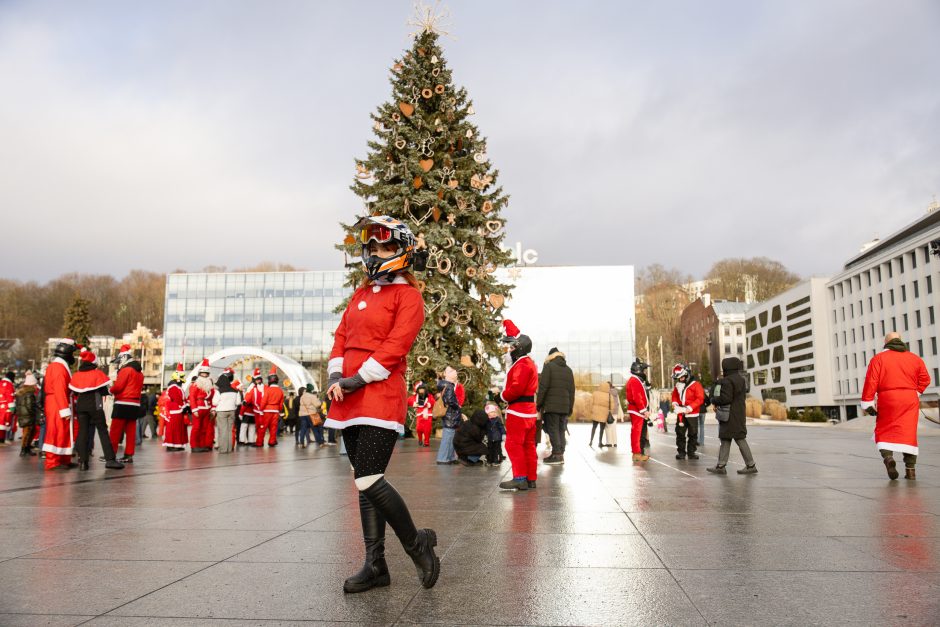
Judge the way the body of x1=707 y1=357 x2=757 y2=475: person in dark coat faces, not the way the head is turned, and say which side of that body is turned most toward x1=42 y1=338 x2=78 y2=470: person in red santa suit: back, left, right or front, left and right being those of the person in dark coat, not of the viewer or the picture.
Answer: front

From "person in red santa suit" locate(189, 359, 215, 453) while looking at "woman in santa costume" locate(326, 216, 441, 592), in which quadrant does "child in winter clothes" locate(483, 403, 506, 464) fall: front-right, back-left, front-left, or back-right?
front-left

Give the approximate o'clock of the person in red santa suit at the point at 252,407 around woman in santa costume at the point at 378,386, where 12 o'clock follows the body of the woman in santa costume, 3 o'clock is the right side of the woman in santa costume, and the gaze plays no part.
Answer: The person in red santa suit is roughly at 4 o'clock from the woman in santa costume.

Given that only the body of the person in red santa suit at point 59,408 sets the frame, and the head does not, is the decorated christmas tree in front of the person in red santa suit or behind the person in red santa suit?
in front

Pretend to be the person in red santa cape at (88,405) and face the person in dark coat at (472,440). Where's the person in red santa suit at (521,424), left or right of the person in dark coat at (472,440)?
right

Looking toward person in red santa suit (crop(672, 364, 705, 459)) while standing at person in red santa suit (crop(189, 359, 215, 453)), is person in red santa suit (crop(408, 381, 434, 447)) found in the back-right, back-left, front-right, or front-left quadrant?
front-left
